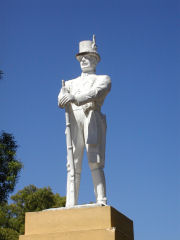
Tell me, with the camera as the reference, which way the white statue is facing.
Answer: facing the viewer and to the left of the viewer

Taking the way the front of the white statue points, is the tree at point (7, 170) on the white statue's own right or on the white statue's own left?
on the white statue's own right

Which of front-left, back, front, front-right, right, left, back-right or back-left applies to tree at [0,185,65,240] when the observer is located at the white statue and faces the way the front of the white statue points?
back-right
